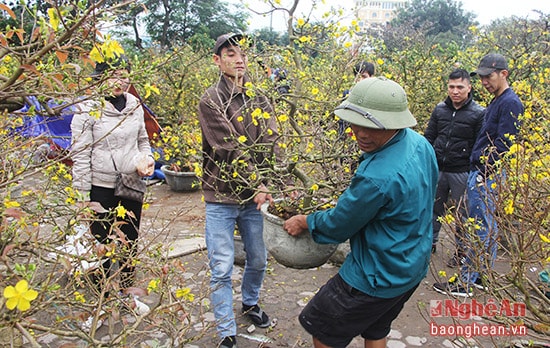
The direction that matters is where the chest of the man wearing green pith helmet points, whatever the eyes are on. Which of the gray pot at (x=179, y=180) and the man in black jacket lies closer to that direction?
the gray pot

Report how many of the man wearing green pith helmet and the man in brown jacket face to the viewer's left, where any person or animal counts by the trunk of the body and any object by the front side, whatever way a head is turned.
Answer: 1

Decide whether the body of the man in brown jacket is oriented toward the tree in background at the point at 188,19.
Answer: no

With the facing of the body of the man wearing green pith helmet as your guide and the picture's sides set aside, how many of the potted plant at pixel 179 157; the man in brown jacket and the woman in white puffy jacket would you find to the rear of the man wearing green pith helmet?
0

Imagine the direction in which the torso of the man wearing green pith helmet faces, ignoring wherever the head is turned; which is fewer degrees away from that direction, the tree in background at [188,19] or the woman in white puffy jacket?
the woman in white puffy jacket

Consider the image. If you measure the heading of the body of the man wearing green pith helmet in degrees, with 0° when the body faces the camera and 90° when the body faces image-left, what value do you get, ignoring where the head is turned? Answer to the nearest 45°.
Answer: approximately 90°

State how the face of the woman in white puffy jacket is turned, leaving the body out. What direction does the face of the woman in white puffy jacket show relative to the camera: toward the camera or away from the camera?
toward the camera

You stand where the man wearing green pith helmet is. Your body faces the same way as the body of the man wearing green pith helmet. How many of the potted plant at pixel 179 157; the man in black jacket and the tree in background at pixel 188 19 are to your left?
0

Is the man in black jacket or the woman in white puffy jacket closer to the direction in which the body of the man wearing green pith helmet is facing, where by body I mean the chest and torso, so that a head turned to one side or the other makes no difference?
the woman in white puffy jacket

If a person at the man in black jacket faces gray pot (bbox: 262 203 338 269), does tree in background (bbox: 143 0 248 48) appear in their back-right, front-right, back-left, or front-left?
back-right

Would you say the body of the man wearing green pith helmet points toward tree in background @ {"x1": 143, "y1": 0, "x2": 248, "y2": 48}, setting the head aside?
no

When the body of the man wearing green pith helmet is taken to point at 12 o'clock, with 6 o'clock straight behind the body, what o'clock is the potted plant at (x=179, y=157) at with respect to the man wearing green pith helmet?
The potted plant is roughly at 2 o'clock from the man wearing green pith helmet.

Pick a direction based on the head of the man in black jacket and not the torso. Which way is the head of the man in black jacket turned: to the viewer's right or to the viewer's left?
to the viewer's left

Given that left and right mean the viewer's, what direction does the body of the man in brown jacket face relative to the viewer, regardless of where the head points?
facing the viewer and to the right of the viewer

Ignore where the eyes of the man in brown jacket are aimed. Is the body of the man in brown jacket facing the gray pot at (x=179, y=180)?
no
